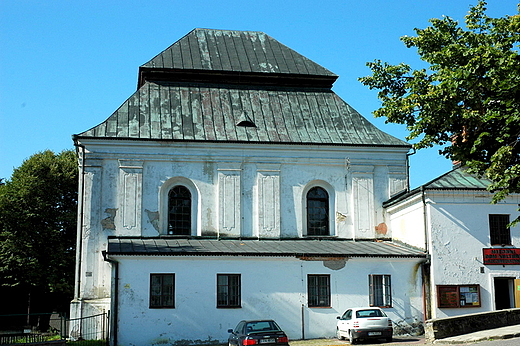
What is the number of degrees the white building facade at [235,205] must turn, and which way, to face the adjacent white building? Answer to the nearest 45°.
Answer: approximately 90° to its left

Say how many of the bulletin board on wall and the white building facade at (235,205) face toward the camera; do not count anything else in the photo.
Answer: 2

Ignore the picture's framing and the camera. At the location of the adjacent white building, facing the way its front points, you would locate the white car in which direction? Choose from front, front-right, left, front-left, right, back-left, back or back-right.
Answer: front-right

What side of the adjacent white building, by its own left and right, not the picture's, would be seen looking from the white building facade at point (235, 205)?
right
